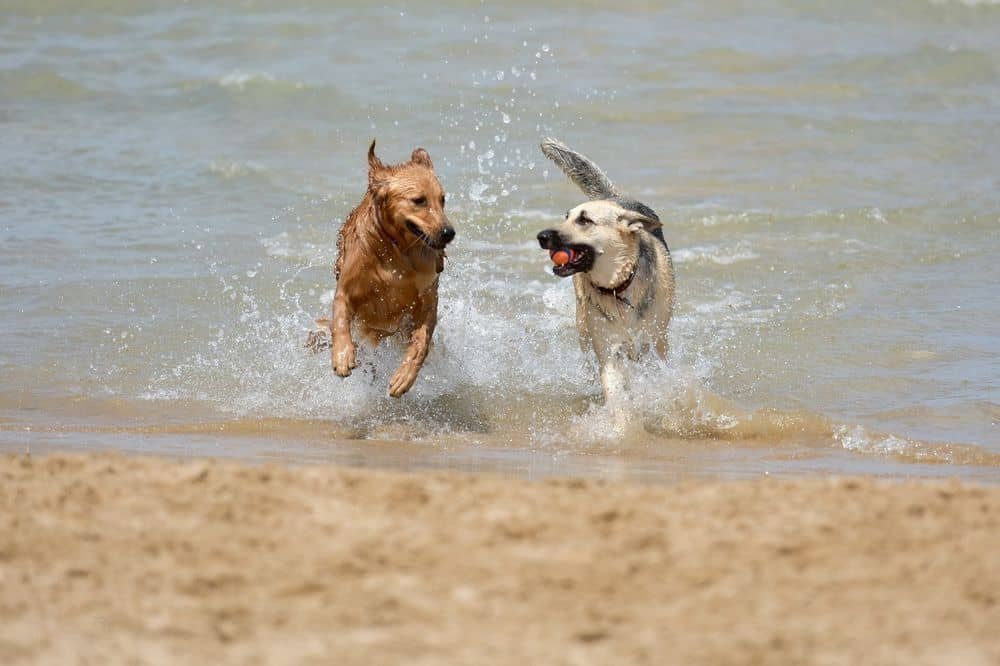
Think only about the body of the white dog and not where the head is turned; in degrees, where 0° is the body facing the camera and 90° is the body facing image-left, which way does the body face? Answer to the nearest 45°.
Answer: approximately 0°

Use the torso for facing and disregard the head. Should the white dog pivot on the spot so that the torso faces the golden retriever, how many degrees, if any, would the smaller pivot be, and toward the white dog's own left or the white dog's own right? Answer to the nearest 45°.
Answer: approximately 90° to the white dog's own right
